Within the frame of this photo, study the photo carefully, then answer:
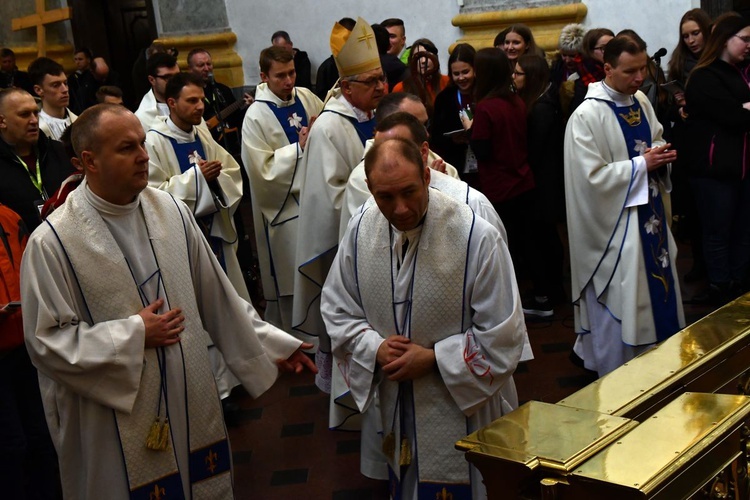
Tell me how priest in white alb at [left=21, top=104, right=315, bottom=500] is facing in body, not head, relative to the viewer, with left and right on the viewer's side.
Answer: facing the viewer and to the right of the viewer

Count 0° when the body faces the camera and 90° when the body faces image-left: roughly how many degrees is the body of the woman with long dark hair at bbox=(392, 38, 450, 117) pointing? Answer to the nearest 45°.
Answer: approximately 0°

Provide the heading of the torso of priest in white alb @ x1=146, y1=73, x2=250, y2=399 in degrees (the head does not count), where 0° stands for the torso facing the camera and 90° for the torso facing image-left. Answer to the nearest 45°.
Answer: approximately 315°

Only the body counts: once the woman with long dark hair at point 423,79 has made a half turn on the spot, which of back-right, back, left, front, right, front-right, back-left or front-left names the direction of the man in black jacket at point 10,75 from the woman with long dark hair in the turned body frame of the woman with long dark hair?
front-left

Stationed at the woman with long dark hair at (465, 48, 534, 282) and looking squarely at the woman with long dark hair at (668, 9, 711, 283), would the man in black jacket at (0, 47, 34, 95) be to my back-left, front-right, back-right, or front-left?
back-left
